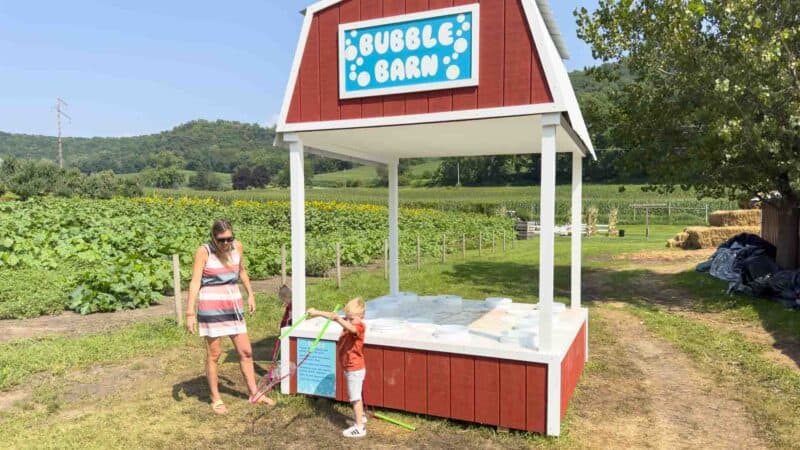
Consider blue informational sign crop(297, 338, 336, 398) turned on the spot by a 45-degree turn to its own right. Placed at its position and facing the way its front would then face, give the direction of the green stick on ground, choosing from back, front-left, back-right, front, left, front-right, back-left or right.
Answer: back-left

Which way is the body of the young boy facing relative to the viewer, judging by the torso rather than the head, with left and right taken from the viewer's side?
facing to the left of the viewer

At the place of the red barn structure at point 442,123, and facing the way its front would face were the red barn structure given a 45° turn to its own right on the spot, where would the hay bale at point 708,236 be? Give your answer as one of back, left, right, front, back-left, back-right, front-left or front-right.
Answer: back-right

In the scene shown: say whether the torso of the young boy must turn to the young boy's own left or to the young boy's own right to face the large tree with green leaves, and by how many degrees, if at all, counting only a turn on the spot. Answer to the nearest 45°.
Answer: approximately 135° to the young boy's own right

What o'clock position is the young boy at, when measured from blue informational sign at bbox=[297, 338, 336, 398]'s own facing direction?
The young boy is roughly at 10 o'clock from the blue informational sign.

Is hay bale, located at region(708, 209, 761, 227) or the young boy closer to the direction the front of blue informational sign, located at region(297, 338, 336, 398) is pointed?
the young boy

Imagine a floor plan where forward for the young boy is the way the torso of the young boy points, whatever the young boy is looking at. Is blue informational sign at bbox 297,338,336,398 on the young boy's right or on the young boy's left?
on the young boy's right

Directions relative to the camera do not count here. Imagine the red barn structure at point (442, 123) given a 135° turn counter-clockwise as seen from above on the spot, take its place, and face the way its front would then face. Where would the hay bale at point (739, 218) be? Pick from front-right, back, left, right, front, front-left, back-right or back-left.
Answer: front-left

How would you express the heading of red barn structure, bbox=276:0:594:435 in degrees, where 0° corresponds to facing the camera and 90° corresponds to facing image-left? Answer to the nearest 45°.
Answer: approximately 45°

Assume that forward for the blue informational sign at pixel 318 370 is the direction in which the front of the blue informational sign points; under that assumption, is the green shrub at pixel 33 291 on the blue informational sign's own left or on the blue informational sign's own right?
on the blue informational sign's own right
